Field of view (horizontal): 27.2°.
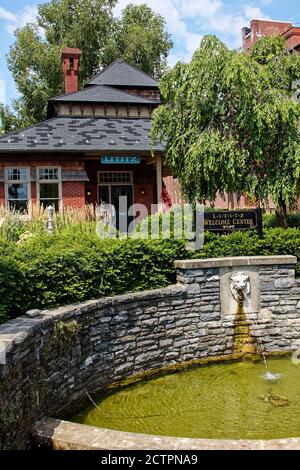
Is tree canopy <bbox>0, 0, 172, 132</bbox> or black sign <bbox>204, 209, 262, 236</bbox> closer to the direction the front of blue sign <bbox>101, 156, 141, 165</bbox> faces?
the black sign

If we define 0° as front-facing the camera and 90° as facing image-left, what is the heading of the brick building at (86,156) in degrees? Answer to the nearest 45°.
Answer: approximately 0°

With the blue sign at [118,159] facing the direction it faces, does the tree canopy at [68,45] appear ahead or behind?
behind

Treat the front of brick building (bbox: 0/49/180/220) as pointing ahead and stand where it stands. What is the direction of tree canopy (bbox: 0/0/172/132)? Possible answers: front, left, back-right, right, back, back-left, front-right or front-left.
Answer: back

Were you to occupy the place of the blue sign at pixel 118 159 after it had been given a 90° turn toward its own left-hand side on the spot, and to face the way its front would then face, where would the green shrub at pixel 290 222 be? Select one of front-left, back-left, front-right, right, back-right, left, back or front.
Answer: front-right

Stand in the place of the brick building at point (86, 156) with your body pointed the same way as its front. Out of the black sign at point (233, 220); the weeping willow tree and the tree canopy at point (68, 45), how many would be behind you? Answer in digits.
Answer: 1

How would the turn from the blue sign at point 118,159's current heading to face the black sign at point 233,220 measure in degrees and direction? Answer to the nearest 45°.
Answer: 0° — it already faces it

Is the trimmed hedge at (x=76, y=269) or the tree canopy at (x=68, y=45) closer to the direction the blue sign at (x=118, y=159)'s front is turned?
the trimmed hedge

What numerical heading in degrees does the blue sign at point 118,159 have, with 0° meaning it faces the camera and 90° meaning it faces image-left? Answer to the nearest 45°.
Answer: approximately 0°

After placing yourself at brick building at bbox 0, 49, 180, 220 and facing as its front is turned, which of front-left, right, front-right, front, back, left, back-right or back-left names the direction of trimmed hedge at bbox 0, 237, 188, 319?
front

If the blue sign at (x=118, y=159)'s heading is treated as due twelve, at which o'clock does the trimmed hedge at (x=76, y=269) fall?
The trimmed hedge is roughly at 12 o'clock from the blue sign.
